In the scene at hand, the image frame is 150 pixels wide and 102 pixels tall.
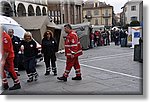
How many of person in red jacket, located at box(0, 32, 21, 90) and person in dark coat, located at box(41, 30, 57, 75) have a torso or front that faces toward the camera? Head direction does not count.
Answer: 1

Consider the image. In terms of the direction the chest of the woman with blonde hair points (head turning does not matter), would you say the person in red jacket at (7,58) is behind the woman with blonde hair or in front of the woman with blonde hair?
in front

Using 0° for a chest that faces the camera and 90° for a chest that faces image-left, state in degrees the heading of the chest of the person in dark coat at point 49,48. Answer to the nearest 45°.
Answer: approximately 0°

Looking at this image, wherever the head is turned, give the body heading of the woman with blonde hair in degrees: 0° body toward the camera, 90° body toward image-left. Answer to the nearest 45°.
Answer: approximately 45°

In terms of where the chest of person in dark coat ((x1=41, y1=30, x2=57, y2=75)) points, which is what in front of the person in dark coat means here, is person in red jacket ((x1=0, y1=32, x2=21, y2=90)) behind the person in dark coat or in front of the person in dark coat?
in front
